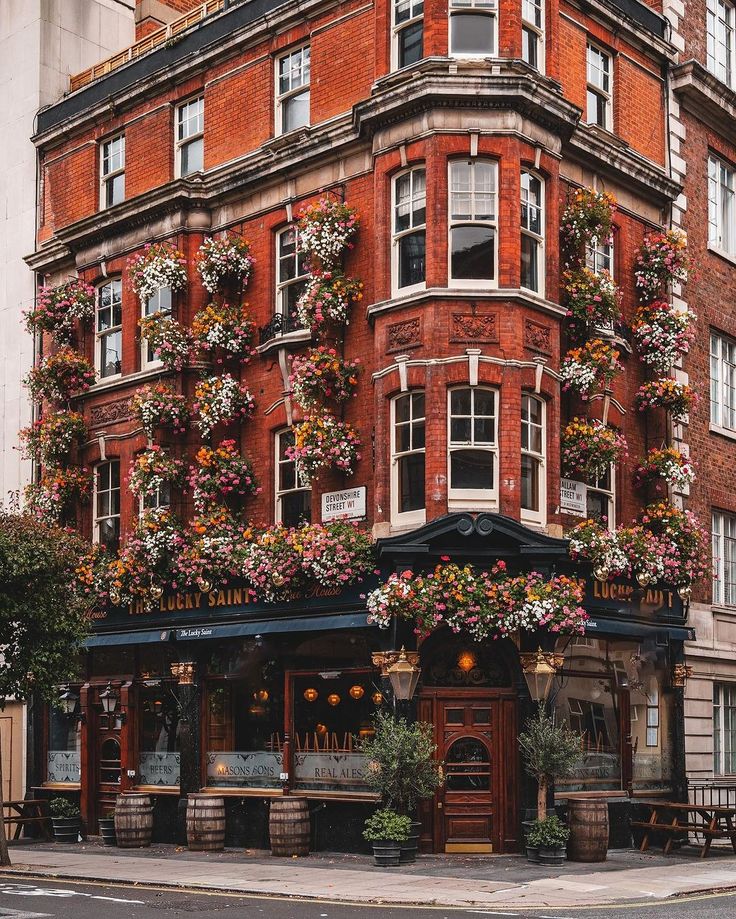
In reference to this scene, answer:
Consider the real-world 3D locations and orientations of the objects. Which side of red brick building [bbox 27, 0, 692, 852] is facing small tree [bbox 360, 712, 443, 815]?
front

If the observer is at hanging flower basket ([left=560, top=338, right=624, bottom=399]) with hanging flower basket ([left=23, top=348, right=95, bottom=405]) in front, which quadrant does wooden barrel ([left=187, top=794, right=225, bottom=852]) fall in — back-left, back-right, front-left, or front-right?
front-left

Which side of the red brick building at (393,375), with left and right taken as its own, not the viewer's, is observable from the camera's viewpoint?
front

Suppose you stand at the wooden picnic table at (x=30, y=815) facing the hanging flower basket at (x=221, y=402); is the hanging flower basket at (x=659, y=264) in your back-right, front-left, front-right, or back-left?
front-left
